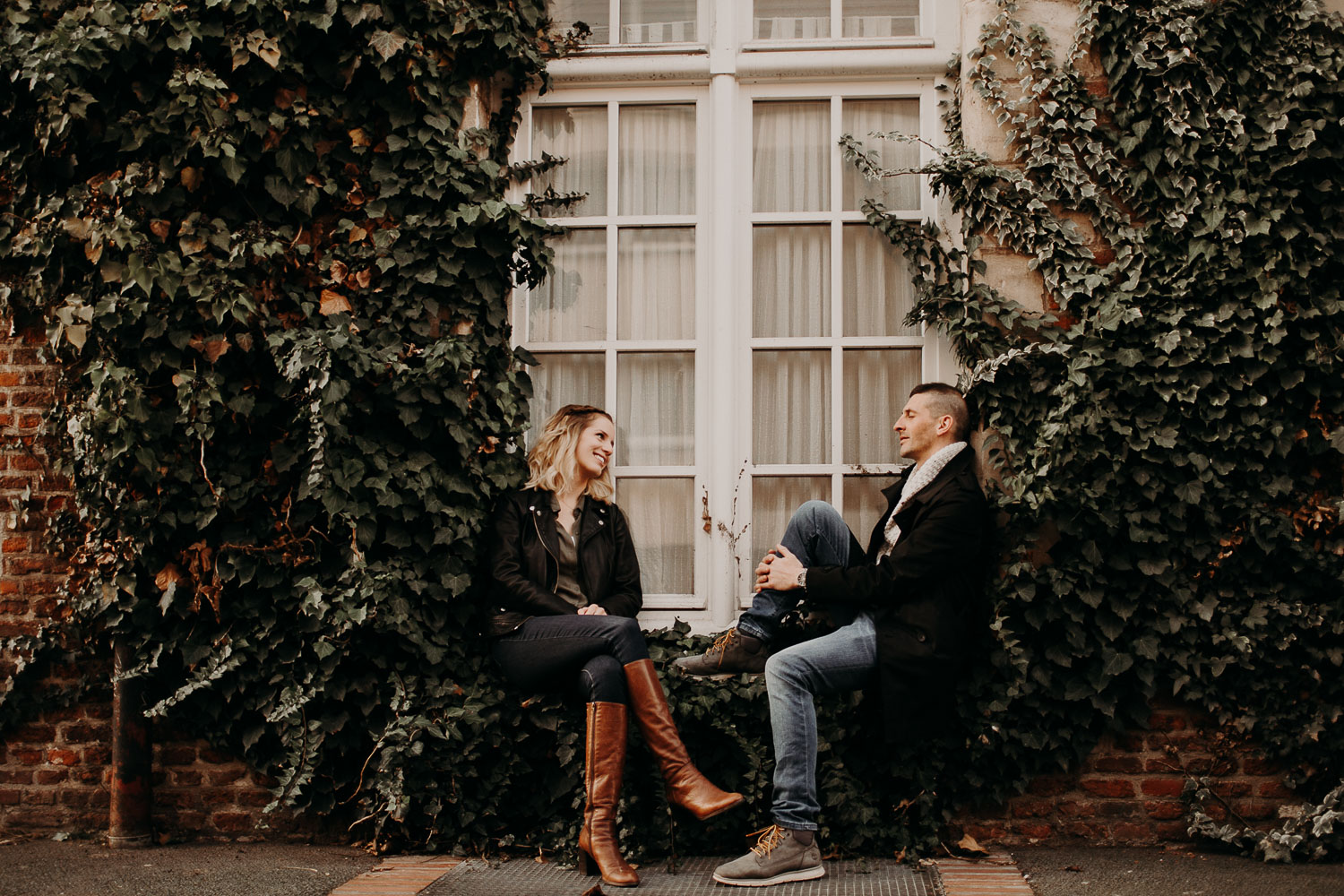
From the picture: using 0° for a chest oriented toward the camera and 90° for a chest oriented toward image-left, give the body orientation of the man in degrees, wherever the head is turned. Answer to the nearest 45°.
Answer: approximately 90°

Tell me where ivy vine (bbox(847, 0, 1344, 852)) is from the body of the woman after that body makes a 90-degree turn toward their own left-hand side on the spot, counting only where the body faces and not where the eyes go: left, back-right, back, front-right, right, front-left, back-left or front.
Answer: front-right

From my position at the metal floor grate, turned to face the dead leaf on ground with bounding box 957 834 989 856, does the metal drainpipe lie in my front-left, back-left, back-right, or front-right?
back-left

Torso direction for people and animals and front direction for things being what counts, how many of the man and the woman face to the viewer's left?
1

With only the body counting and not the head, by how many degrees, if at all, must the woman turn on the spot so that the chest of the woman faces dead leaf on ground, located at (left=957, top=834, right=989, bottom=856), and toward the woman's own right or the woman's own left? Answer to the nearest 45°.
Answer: approximately 45° to the woman's own left

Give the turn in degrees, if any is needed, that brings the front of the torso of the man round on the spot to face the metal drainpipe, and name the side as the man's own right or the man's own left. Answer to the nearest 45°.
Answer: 0° — they already face it

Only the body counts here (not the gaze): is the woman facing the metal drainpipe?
no

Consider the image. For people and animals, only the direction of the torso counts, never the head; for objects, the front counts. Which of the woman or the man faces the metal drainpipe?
the man

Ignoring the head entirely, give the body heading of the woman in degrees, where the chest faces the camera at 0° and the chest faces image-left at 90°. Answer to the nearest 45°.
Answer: approximately 315°

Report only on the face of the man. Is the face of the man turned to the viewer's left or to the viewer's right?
to the viewer's left
